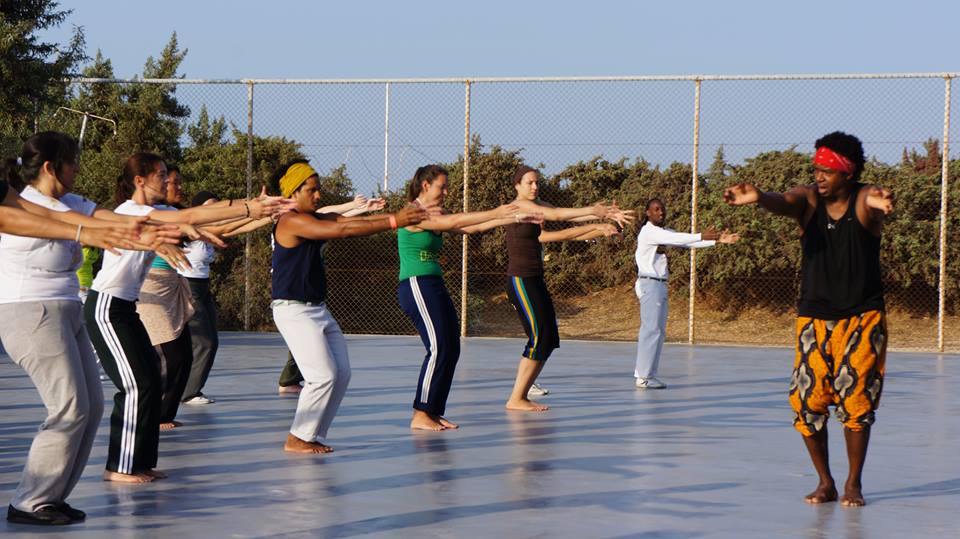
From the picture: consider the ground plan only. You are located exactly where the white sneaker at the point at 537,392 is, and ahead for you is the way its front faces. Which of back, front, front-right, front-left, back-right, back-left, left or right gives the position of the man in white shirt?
front-left

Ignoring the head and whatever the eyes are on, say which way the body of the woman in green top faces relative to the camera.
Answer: to the viewer's right

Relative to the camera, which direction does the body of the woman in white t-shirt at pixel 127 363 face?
to the viewer's right

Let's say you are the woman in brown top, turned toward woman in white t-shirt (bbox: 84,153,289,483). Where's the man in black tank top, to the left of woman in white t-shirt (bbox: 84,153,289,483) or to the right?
left

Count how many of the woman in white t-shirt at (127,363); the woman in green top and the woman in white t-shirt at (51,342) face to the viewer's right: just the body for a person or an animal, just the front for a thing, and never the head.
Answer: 3

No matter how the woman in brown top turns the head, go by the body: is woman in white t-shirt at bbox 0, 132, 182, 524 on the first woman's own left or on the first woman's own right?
on the first woman's own right

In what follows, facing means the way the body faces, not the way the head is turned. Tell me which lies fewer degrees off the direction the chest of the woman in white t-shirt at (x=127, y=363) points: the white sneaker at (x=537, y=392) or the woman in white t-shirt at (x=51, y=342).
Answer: the white sneaker

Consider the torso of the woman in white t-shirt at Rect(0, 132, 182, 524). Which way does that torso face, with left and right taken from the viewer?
facing to the right of the viewer

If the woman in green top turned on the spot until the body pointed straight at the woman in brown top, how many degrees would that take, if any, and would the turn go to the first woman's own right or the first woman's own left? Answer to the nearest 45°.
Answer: approximately 45° to the first woman's own left

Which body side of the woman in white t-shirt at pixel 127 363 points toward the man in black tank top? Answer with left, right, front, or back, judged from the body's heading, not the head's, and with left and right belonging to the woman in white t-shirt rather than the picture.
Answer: front

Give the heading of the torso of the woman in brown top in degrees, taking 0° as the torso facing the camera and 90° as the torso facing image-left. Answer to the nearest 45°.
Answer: approximately 270°

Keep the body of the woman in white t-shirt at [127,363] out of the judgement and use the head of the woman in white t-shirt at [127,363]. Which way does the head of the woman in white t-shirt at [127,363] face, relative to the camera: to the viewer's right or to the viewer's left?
to the viewer's right

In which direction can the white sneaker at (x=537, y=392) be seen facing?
to the viewer's right

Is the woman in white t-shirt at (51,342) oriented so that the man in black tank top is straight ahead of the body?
yes

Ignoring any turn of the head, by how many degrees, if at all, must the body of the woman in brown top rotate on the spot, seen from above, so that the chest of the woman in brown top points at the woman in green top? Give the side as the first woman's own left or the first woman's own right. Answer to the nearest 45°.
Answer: approximately 135° to the first woman's own right

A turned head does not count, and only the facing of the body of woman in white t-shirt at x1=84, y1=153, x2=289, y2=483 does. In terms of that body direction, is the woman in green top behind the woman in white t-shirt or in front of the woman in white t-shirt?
in front

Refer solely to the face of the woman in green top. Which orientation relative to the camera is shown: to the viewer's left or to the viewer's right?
to the viewer's right

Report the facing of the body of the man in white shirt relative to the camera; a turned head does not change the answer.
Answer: to the viewer's right
